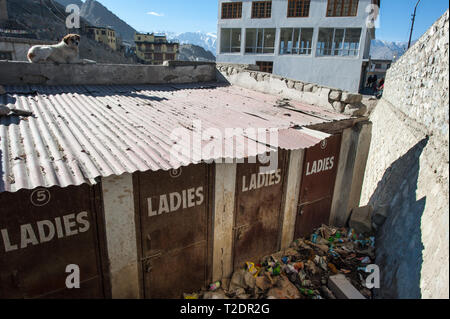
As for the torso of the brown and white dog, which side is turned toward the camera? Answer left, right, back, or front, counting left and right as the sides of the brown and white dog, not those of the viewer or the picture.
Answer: right

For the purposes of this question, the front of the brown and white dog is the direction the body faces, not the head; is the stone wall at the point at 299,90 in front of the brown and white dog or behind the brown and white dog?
in front

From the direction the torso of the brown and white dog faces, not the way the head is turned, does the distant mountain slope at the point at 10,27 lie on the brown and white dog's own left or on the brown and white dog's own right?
on the brown and white dog's own left

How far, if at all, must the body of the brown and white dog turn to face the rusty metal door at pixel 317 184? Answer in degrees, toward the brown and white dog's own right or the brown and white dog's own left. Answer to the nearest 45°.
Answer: approximately 45° to the brown and white dog's own right

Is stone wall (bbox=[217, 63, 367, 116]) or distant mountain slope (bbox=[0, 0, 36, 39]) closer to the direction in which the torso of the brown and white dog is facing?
the stone wall

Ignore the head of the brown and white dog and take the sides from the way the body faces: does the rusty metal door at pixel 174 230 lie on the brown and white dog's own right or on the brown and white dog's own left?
on the brown and white dog's own right

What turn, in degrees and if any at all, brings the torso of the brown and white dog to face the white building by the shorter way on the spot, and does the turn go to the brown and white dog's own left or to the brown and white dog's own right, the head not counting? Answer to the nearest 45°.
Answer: approximately 45° to the brown and white dog's own left

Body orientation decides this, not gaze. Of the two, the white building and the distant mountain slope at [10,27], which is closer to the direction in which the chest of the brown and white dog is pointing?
the white building

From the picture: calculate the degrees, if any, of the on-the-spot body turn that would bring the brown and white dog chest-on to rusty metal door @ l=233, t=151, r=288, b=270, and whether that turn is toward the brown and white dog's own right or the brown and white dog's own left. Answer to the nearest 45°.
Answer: approximately 45° to the brown and white dog's own right

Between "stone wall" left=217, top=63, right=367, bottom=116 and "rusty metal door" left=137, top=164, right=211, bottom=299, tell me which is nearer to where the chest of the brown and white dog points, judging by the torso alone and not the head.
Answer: the stone wall

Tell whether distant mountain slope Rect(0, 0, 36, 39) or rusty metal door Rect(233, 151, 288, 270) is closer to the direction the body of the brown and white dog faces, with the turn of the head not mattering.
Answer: the rusty metal door
